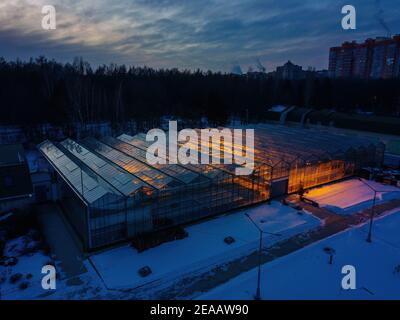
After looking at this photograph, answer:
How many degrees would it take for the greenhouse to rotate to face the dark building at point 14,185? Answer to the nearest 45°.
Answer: approximately 135° to its right

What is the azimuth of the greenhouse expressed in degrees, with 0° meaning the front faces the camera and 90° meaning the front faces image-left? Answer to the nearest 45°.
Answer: approximately 315°
